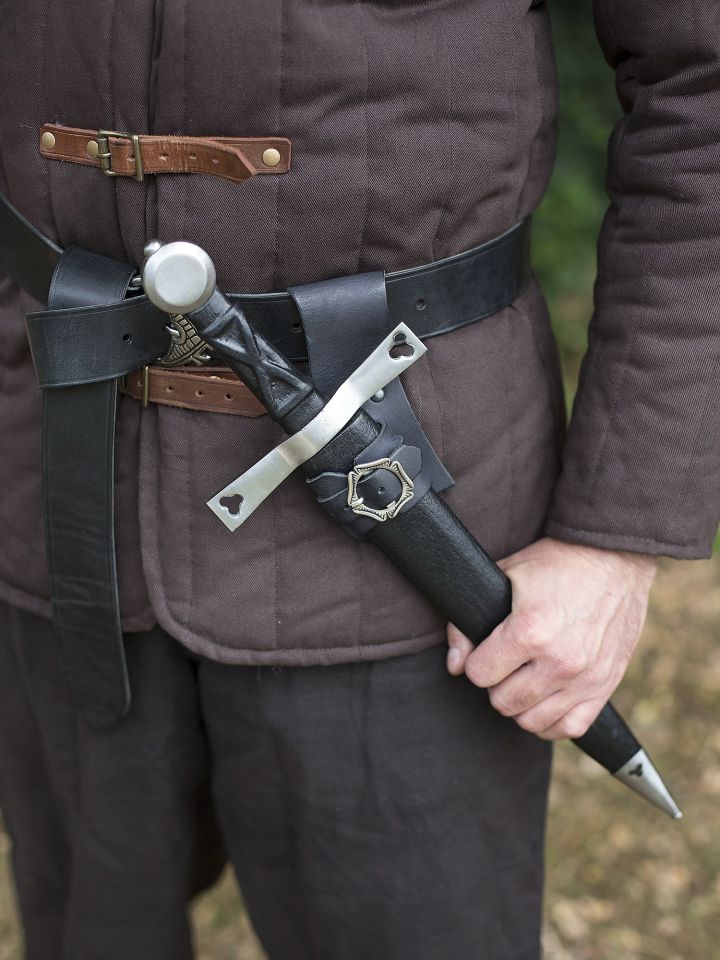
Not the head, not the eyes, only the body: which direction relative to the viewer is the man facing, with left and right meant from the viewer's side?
facing the viewer and to the left of the viewer
